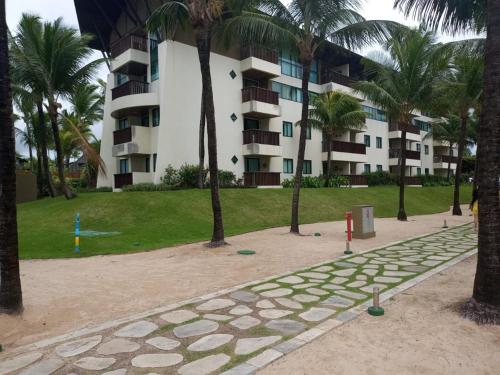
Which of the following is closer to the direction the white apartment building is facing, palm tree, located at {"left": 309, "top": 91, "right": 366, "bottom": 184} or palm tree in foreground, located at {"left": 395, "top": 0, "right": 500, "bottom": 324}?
the palm tree in foreground

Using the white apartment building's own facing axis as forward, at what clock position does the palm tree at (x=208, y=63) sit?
The palm tree is roughly at 1 o'clock from the white apartment building.

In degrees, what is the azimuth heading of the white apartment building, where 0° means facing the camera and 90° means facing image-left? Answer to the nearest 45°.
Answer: approximately 315°

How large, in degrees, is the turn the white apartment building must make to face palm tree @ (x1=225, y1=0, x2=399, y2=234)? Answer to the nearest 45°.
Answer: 0° — it already faces it

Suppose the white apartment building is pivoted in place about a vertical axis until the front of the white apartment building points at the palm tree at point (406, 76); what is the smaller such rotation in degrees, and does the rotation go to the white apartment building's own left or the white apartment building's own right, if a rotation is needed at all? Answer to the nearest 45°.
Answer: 0° — it already faces it
